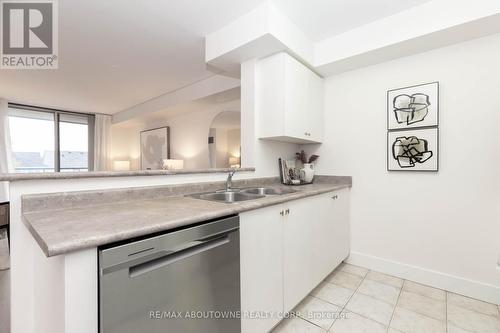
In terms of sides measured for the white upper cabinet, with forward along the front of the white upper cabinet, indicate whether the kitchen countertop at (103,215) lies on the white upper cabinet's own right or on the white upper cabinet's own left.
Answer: on the white upper cabinet's own right

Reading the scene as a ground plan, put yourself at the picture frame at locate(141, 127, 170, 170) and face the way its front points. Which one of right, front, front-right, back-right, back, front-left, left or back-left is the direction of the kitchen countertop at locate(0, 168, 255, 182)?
front-left

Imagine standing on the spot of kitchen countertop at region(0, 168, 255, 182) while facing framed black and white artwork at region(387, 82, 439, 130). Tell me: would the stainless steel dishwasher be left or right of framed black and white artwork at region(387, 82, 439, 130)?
right

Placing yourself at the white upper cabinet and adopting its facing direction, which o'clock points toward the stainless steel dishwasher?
The stainless steel dishwasher is roughly at 2 o'clock from the white upper cabinet.

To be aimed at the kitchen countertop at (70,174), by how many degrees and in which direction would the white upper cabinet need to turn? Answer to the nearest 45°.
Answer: approximately 90° to its right

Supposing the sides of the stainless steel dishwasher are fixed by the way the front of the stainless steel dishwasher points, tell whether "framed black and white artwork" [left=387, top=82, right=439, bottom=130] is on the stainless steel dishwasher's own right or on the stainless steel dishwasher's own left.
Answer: on the stainless steel dishwasher's own left

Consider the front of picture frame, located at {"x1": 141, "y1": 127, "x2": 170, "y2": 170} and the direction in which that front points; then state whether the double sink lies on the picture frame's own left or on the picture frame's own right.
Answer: on the picture frame's own left
